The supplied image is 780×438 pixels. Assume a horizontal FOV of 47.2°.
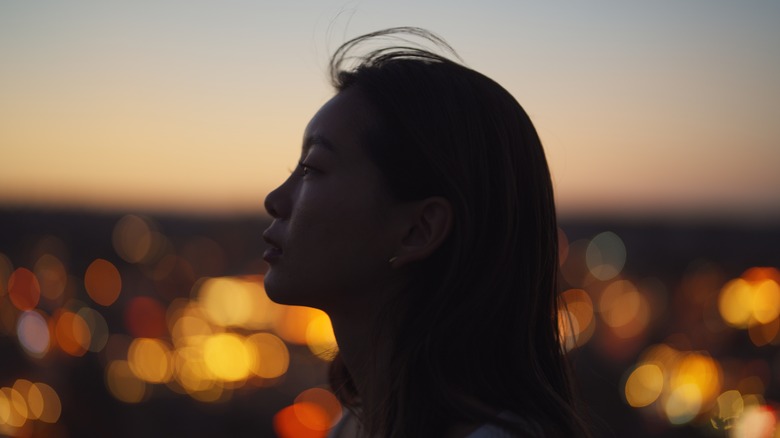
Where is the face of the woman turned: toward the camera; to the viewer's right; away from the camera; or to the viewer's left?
to the viewer's left

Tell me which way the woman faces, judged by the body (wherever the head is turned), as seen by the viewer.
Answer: to the viewer's left
